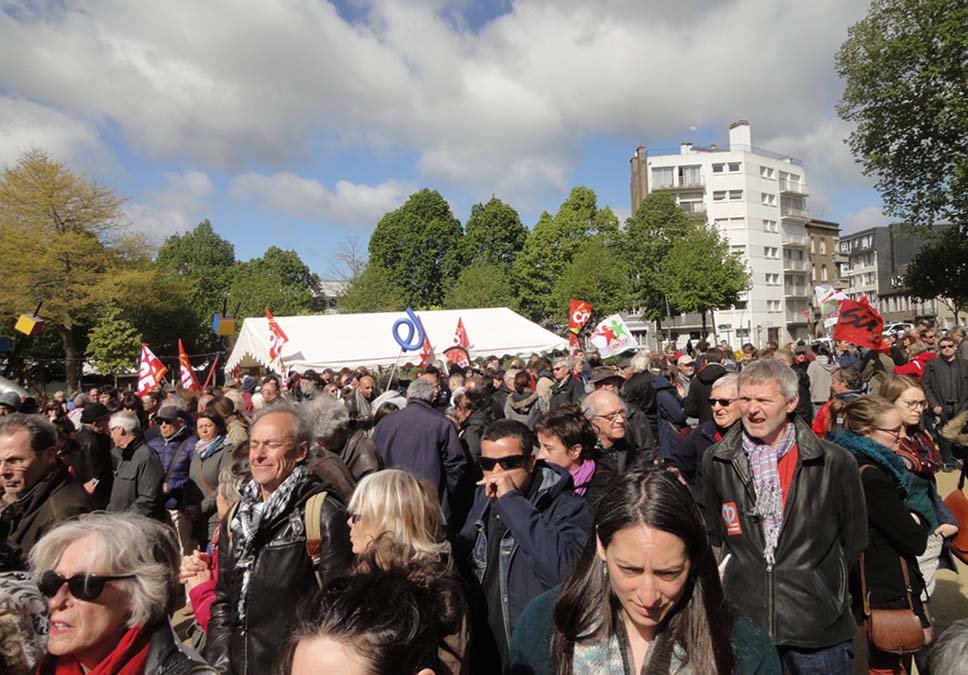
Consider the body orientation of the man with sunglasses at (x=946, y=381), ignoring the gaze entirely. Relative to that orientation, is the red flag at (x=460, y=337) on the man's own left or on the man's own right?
on the man's own right

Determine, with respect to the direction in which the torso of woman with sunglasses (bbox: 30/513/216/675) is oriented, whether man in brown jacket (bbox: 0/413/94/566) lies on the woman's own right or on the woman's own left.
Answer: on the woman's own right

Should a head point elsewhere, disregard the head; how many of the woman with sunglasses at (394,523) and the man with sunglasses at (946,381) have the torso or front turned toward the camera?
1

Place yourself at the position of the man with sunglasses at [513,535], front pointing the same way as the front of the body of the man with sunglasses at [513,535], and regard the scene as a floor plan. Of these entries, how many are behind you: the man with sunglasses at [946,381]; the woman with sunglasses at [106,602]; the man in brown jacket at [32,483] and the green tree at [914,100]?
2

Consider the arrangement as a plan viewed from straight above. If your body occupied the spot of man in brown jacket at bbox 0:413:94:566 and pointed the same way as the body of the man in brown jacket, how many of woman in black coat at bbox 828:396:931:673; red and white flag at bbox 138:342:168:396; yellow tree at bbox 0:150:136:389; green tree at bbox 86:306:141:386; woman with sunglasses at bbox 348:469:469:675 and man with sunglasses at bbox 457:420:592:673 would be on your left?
3

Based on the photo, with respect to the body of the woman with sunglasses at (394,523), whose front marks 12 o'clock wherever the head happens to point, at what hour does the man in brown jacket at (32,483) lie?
The man in brown jacket is roughly at 1 o'clock from the woman with sunglasses.

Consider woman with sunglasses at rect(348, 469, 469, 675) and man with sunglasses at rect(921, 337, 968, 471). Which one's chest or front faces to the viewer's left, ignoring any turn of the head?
the woman with sunglasses

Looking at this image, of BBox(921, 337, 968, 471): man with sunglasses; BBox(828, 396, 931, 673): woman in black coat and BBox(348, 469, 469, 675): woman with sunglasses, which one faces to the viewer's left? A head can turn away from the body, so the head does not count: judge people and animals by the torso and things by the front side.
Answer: the woman with sunglasses

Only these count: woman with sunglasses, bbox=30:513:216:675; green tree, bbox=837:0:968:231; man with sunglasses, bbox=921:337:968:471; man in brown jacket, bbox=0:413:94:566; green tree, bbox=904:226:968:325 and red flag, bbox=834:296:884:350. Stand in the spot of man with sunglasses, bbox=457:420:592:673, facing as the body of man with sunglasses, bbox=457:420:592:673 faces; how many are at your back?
4

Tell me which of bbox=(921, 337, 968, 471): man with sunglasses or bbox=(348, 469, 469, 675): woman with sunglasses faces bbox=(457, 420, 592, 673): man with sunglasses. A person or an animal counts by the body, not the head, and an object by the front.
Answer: bbox=(921, 337, 968, 471): man with sunglasses

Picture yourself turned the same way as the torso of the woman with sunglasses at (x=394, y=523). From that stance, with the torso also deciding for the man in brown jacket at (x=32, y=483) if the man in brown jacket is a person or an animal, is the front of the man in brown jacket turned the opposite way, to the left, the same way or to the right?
to the left

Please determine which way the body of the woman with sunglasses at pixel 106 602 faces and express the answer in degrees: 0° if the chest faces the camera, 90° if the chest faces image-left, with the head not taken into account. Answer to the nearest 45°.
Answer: approximately 45°

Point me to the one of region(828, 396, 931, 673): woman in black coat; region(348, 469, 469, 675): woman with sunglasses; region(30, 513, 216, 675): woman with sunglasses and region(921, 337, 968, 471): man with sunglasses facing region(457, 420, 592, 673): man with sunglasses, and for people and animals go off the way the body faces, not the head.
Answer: region(921, 337, 968, 471): man with sunglasses
